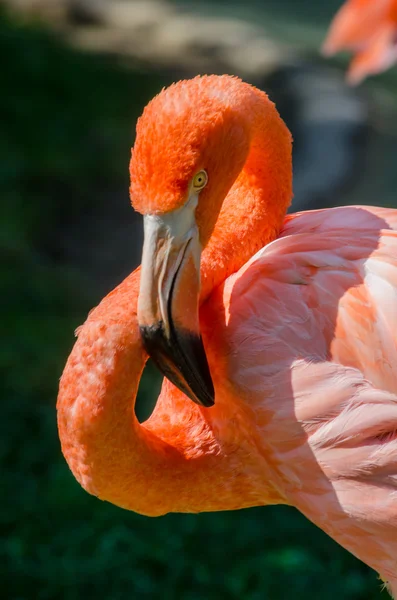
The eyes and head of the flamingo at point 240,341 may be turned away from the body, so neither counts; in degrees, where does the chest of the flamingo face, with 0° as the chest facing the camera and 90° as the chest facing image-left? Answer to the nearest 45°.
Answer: approximately 90°
